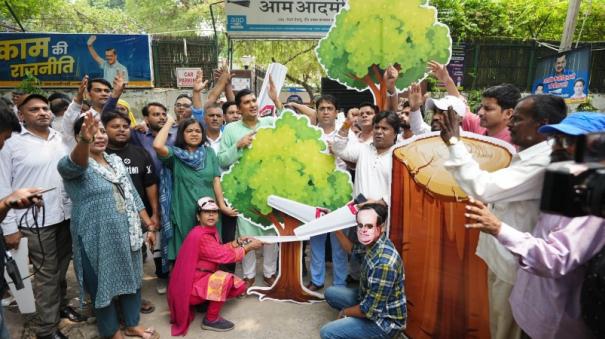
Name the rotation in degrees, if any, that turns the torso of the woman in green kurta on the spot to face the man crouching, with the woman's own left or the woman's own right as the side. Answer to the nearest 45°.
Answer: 0° — they already face them

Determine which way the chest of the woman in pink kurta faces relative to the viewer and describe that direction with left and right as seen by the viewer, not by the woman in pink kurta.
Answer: facing to the right of the viewer

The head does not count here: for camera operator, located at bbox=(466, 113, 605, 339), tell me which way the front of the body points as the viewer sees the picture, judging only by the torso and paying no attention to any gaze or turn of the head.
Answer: to the viewer's left

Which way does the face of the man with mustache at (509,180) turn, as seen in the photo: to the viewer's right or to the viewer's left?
to the viewer's left

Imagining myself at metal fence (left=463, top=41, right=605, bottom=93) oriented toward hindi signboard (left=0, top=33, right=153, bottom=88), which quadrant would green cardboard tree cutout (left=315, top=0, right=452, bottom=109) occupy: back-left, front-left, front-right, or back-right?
front-left

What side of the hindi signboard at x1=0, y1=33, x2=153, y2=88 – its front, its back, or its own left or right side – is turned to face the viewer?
front

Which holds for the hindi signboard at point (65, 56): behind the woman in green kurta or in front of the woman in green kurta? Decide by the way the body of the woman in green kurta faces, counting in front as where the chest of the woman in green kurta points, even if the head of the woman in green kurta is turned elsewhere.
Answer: behind

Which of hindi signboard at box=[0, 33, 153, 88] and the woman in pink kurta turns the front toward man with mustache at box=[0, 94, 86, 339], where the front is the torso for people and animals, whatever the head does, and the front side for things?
the hindi signboard

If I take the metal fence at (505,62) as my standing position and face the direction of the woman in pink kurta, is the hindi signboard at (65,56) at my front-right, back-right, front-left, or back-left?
front-right

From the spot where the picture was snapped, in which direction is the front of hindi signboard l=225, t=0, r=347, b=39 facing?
facing the viewer

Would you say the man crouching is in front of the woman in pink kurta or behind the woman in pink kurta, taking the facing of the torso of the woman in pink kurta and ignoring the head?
in front
